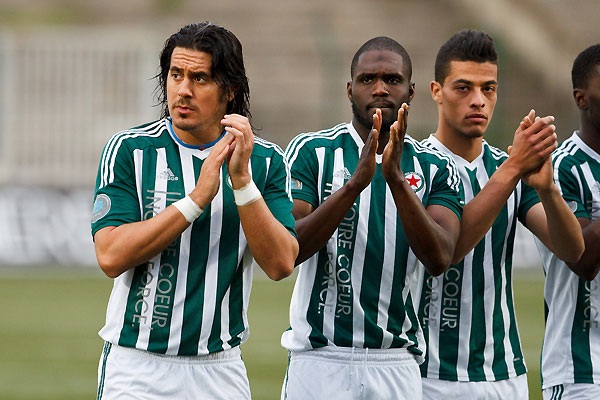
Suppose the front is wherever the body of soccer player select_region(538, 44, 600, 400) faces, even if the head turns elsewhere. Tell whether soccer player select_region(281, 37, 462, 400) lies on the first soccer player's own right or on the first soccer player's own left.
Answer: on the first soccer player's own right

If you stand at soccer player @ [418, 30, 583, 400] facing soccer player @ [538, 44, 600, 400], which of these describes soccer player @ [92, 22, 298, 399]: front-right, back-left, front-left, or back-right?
back-right

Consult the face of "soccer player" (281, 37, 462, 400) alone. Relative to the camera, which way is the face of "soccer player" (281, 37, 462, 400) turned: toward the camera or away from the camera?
toward the camera

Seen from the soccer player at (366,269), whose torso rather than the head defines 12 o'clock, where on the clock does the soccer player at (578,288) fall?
the soccer player at (578,288) is roughly at 8 o'clock from the soccer player at (366,269).

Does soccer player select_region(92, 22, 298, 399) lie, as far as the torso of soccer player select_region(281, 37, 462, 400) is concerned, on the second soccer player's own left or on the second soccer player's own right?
on the second soccer player's own right

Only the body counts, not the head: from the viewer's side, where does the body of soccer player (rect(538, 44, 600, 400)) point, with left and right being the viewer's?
facing the viewer and to the right of the viewer

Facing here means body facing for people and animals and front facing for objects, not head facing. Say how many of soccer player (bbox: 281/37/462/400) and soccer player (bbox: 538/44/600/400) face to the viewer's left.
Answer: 0

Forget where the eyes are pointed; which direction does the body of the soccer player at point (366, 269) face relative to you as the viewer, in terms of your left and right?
facing the viewer
